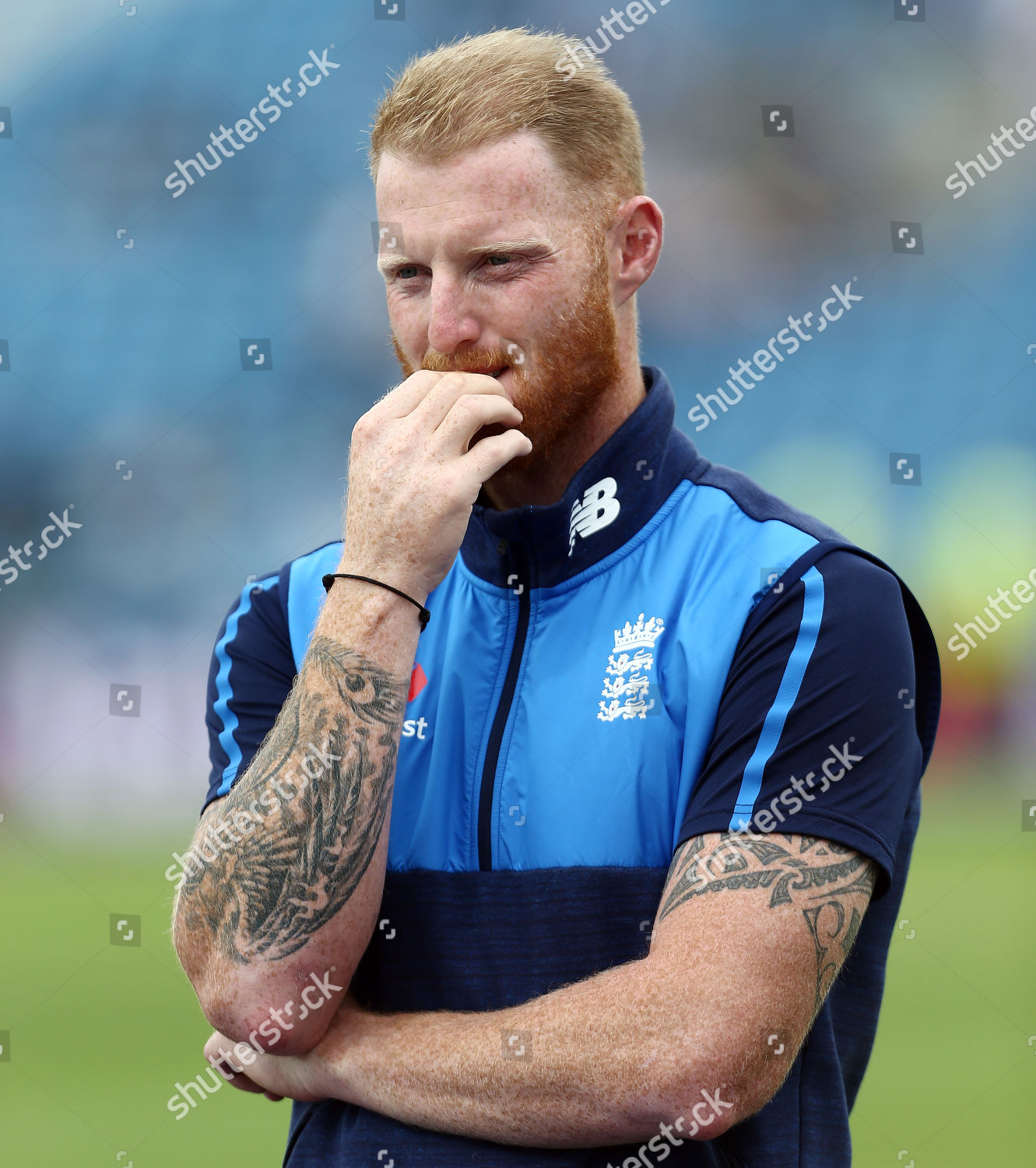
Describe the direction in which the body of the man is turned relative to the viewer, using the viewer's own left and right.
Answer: facing the viewer and to the left of the viewer

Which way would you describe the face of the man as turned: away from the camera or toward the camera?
toward the camera
